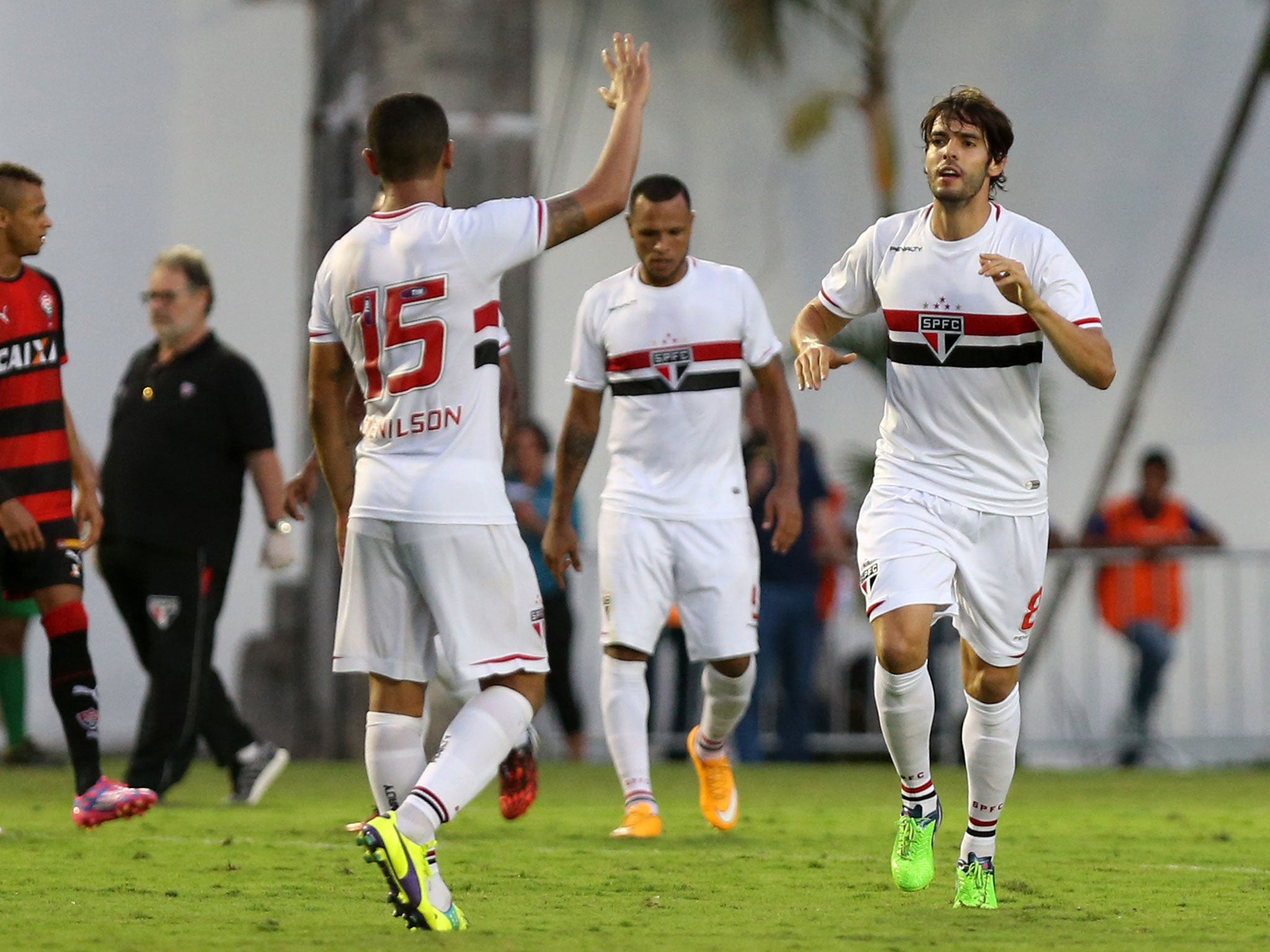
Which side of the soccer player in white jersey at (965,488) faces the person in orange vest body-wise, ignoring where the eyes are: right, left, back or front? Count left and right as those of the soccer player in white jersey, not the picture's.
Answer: back

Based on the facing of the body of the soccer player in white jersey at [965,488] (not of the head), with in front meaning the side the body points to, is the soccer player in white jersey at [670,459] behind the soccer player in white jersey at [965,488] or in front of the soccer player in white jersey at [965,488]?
behind

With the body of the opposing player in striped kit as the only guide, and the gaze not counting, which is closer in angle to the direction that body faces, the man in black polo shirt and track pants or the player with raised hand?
the player with raised hand

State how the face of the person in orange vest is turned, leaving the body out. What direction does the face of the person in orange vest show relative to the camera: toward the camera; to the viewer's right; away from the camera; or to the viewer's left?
toward the camera

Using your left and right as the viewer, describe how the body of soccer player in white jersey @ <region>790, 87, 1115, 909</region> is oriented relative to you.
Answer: facing the viewer

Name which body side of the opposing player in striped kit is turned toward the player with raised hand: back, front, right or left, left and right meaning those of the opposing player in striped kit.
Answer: front

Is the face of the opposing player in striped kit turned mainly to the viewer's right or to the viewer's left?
to the viewer's right

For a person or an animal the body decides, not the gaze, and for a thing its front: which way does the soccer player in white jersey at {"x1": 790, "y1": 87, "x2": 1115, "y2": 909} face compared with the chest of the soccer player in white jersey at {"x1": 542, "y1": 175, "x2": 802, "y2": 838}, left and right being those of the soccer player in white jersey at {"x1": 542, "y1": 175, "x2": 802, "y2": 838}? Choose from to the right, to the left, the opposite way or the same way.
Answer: the same way

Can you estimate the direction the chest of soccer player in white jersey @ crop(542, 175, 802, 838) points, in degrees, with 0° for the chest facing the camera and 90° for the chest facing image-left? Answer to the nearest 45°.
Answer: approximately 0°

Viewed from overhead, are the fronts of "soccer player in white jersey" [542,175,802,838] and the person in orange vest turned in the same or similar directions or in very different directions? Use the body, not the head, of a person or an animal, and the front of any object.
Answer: same or similar directions

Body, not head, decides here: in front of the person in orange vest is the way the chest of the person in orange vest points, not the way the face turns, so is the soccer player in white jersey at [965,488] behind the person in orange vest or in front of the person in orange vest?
in front

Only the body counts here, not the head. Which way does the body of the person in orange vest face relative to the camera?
toward the camera

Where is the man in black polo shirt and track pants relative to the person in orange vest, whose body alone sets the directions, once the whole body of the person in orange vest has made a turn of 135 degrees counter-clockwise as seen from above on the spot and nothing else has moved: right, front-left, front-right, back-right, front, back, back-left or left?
back

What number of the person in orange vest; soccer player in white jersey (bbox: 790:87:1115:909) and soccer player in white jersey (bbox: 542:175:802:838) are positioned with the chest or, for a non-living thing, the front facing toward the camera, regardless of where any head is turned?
3

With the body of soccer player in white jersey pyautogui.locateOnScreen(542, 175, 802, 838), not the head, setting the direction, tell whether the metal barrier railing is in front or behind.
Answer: behind
